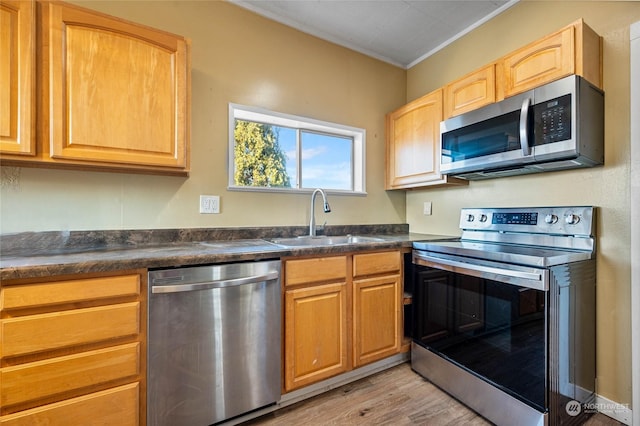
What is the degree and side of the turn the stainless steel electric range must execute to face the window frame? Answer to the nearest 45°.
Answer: approximately 45° to its right

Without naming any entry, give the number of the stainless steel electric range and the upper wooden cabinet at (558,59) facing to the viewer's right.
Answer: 0

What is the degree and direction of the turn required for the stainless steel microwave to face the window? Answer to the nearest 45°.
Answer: approximately 45° to its right

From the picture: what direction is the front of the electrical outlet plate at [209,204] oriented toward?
toward the camera

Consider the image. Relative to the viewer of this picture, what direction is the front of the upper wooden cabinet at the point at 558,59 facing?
facing the viewer and to the left of the viewer

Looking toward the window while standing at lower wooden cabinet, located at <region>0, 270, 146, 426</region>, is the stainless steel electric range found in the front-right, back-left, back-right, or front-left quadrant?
front-right

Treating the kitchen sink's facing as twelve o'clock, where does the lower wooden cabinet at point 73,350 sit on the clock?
The lower wooden cabinet is roughly at 3 o'clock from the kitchen sink.

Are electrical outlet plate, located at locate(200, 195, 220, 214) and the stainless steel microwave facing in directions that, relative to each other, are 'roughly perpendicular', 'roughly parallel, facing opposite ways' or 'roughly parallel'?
roughly perpendicular

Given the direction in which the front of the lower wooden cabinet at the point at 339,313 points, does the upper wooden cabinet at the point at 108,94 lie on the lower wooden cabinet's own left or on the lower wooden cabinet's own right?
on the lower wooden cabinet's own right

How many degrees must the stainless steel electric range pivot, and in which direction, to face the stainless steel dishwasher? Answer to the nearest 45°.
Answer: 0° — it already faces it

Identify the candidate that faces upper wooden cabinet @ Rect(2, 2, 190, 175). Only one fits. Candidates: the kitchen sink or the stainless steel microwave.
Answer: the stainless steel microwave

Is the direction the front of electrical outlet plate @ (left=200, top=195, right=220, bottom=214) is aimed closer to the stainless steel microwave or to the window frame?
the stainless steel microwave

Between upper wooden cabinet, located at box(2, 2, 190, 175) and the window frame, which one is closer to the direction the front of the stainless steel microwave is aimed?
the upper wooden cabinet

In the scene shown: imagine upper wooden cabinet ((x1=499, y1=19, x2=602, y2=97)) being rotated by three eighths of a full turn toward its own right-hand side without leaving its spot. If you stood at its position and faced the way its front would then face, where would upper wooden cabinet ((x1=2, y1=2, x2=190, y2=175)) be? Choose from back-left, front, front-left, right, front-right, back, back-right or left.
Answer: back-left

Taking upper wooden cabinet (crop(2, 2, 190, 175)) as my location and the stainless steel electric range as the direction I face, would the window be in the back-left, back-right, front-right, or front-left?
front-left

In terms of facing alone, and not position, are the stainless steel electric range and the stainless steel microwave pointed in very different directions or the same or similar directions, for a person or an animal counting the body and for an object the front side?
same or similar directions

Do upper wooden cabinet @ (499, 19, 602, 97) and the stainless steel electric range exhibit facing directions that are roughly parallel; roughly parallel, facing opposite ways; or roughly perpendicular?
roughly parallel
